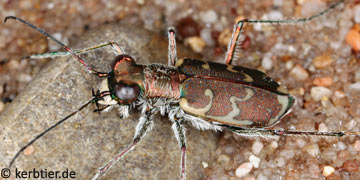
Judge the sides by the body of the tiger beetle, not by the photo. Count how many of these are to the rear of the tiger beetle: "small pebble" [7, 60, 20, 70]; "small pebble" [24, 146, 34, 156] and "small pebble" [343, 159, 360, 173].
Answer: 1

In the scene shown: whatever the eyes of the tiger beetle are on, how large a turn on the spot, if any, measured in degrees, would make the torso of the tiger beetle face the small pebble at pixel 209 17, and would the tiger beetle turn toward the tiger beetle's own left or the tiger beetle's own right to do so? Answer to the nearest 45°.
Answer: approximately 90° to the tiger beetle's own right

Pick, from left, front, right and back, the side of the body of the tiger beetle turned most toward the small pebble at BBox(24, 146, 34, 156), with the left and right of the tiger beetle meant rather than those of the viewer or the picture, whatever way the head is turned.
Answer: front

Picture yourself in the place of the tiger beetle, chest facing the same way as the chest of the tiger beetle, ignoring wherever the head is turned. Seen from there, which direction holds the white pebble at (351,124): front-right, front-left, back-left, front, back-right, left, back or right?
back

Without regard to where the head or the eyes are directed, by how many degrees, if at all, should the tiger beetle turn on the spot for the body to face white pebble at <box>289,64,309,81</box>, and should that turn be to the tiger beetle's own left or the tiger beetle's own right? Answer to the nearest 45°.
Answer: approximately 135° to the tiger beetle's own right

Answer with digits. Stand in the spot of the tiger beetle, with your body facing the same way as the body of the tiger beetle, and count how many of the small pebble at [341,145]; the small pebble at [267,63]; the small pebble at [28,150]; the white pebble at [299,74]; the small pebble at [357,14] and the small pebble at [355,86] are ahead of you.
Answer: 1

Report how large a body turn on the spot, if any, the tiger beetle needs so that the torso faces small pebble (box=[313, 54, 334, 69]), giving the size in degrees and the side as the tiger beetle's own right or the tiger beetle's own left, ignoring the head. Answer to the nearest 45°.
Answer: approximately 135° to the tiger beetle's own right

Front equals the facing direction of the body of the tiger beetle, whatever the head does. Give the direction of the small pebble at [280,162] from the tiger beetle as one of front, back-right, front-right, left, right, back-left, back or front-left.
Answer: back

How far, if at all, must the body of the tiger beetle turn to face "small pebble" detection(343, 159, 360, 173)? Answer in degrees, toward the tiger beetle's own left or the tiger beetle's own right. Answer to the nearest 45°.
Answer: approximately 180°

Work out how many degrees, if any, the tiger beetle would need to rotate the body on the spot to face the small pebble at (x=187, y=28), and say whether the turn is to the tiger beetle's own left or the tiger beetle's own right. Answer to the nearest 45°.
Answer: approximately 90° to the tiger beetle's own right

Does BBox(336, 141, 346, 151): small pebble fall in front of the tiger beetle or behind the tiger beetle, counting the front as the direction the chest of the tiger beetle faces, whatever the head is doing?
behind

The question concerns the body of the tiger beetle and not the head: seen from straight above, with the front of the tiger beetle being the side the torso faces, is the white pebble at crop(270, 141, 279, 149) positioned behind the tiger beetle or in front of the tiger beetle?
behind

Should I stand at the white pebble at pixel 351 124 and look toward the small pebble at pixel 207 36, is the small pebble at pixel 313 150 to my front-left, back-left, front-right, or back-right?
front-left

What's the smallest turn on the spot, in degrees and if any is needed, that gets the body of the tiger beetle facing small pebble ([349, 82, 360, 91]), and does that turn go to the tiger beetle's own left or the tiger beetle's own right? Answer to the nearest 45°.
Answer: approximately 180°

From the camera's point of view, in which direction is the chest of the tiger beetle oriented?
to the viewer's left

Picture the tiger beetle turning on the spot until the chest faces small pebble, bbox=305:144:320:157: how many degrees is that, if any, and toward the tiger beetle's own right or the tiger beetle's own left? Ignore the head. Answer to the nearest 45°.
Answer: approximately 180°
